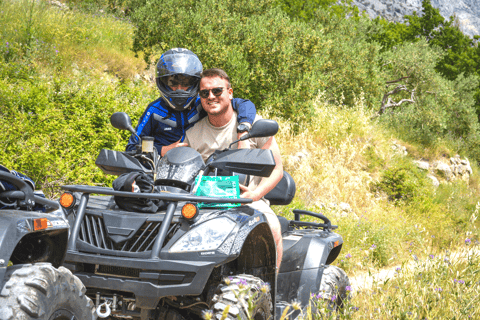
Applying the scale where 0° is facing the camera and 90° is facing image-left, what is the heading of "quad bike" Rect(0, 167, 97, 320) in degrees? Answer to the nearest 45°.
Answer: approximately 45°

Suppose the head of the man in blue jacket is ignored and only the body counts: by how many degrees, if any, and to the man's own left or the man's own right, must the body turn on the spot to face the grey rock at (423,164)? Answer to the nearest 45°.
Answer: approximately 135° to the man's own left

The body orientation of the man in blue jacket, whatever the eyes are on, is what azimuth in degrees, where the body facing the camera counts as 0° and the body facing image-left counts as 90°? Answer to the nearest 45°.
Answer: approximately 0°

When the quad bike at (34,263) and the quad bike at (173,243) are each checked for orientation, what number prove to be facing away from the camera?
0

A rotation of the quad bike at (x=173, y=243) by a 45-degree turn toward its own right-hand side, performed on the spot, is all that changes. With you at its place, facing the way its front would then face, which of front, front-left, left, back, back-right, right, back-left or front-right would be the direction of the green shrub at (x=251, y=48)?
right

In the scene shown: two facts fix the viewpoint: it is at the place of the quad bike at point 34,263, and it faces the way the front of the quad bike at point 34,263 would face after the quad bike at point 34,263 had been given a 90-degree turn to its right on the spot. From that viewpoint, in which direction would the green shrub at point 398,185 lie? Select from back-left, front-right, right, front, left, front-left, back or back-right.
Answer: right
